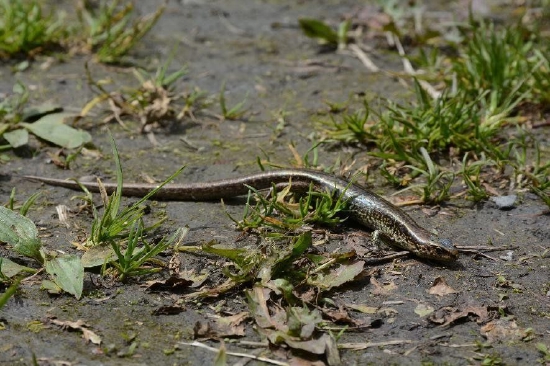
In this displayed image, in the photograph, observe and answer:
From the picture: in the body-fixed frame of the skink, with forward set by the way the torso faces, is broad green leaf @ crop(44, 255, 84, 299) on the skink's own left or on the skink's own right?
on the skink's own right

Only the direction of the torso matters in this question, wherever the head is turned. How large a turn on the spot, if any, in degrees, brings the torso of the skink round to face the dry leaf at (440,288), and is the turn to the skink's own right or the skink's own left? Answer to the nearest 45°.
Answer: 0° — it already faces it

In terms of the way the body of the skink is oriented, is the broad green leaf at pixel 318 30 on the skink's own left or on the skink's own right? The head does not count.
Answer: on the skink's own left

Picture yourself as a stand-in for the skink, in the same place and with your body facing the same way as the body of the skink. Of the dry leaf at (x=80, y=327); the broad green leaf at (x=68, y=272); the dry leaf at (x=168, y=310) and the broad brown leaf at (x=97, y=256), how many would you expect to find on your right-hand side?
4

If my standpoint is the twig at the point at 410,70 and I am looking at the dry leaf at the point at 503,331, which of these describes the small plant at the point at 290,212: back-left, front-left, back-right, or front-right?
front-right

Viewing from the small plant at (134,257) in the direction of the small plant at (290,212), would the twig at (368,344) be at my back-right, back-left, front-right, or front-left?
front-right

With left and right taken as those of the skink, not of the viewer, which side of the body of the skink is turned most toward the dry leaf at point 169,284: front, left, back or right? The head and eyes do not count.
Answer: right

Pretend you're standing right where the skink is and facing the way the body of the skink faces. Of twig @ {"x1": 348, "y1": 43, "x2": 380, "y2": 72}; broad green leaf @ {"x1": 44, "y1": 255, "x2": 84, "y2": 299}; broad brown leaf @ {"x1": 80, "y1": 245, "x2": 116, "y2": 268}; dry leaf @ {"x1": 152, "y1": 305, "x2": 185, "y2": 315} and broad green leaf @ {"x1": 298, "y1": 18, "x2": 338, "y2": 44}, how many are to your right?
3

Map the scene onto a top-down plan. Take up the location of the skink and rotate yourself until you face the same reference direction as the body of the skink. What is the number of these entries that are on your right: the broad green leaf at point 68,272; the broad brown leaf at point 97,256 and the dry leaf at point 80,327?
3

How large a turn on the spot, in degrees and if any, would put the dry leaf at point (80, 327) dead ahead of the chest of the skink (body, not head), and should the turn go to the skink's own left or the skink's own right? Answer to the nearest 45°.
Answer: approximately 90° to the skink's own right

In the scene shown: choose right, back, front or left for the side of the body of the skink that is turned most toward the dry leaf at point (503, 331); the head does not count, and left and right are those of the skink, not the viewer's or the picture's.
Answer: front

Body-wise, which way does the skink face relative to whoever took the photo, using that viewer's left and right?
facing the viewer and to the right of the viewer

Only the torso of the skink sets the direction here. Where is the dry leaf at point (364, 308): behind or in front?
in front

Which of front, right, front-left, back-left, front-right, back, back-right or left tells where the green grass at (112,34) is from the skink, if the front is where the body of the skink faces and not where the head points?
back

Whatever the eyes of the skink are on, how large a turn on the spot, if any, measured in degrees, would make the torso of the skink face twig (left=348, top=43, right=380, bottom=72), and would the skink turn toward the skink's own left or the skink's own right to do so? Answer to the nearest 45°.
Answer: approximately 135° to the skink's own left

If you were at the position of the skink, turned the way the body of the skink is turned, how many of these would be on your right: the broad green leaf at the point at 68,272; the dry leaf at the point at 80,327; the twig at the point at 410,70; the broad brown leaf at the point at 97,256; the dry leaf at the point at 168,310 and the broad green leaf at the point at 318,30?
4

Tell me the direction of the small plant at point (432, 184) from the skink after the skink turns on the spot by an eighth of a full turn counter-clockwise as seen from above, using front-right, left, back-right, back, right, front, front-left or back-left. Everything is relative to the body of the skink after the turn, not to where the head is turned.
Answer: front
